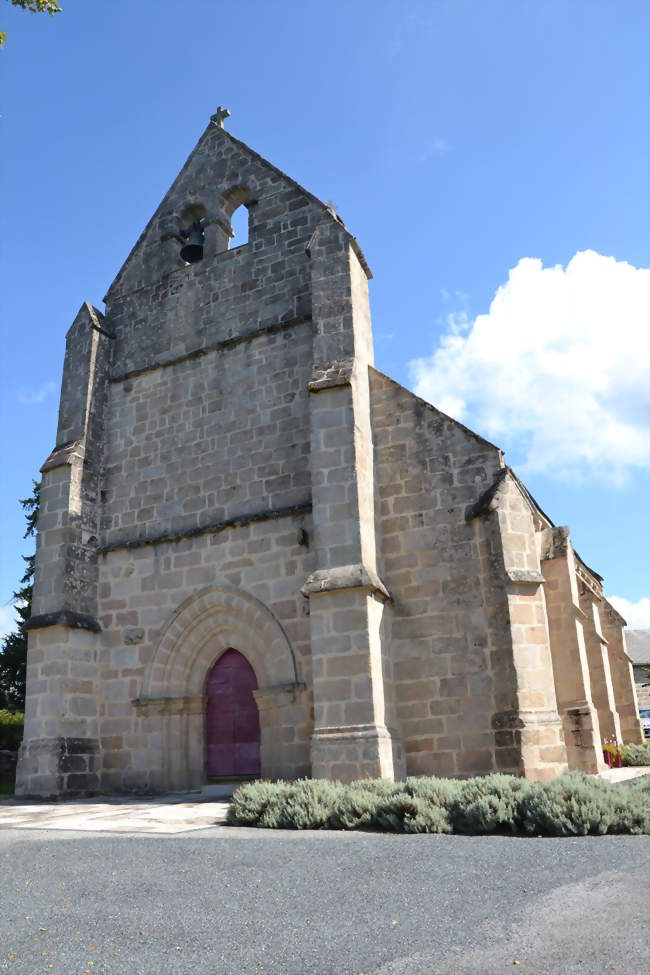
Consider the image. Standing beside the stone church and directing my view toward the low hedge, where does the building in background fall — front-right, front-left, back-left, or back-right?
back-left

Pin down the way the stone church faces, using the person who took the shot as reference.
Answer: facing the viewer and to the left of the viewer

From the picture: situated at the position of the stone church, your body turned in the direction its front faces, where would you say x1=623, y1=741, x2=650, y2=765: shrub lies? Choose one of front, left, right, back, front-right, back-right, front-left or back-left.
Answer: back

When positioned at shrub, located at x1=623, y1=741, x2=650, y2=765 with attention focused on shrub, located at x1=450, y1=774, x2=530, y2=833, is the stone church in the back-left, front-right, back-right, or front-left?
front-right

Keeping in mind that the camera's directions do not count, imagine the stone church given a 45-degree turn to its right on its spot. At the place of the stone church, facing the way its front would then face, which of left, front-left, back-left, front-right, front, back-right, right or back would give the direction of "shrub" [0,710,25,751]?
front-right

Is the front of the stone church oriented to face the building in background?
no

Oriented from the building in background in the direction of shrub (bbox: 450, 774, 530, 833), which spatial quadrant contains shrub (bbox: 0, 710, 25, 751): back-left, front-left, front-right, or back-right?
front-right

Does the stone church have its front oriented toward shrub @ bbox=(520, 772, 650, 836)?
no
